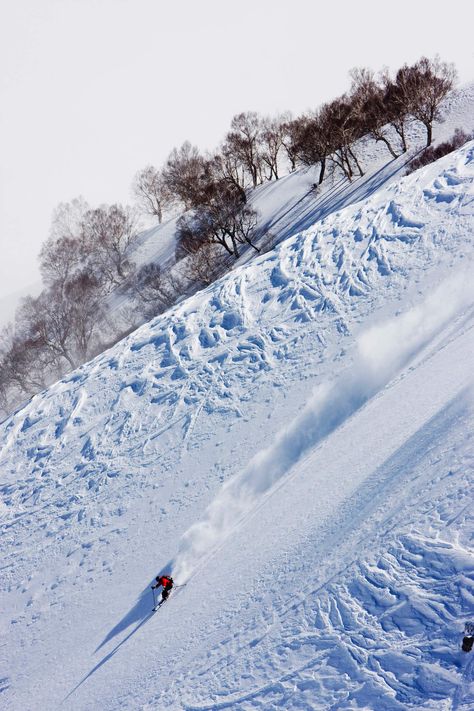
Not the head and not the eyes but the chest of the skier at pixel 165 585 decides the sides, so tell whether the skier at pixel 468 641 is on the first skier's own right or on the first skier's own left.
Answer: on the first skier's own left

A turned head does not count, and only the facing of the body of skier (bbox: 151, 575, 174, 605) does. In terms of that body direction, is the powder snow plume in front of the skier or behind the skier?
behind

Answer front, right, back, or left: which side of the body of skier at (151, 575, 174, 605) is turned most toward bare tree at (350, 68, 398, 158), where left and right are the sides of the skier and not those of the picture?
back

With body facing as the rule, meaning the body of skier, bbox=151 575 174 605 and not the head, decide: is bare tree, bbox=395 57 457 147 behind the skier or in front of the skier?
behind

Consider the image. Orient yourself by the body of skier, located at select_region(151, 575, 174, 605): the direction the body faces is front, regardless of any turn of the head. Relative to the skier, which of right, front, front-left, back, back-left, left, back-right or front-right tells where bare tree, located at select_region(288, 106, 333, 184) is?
back

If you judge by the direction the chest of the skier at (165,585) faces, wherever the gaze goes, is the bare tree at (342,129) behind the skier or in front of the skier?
behind

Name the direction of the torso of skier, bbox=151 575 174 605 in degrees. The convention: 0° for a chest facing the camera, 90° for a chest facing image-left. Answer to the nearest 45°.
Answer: approximately 45°
